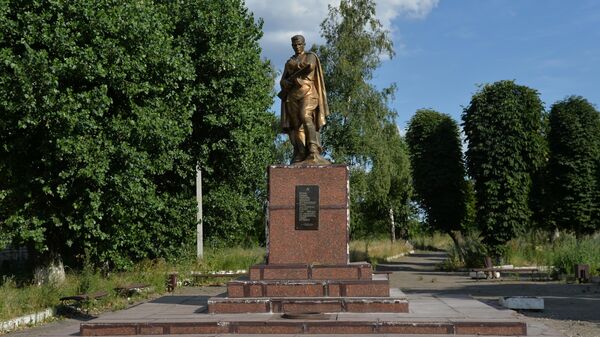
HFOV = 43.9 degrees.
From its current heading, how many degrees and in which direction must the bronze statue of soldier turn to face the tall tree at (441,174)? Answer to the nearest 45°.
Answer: approximately 180°

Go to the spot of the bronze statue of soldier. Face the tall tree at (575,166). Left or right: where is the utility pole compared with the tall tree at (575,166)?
left

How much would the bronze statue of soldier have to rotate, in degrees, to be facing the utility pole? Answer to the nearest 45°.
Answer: approximately 180°

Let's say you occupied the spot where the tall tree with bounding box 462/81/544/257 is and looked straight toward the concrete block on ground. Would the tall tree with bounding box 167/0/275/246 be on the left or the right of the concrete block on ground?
right

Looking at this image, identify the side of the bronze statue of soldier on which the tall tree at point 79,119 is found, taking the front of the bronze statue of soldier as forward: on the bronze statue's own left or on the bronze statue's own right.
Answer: on the bronze statue's own right

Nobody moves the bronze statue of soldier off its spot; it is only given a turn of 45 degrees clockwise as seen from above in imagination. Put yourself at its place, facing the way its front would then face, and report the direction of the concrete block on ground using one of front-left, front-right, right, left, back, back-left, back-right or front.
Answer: back-left

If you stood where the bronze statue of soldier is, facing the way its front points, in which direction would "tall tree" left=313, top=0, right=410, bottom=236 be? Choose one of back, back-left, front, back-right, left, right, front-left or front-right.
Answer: back

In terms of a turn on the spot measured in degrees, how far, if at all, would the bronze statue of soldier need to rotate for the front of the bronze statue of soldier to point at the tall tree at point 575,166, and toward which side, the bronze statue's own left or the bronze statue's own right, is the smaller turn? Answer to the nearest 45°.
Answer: approximately 135° to the bronze statue's own left

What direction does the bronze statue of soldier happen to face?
toward the camera
